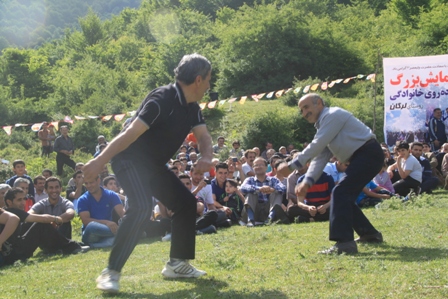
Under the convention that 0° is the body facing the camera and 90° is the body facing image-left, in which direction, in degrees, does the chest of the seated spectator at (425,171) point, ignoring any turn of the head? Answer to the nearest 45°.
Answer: approximately 45°

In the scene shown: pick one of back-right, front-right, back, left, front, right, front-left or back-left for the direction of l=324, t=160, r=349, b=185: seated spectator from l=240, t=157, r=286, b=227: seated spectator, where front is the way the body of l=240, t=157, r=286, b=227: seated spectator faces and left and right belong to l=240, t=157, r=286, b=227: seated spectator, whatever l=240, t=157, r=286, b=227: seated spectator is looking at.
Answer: back-left

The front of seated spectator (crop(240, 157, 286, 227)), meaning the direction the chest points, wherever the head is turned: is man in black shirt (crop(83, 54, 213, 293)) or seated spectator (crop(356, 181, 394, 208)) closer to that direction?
the man in black shirt

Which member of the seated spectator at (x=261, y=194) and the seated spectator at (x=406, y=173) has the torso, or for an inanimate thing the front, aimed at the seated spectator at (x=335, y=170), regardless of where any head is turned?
the seated spectator at (x=406, y=173)

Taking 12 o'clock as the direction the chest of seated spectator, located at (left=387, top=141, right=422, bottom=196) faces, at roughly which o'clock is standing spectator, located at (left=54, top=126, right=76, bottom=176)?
The standing spectator is roughly at 2 o'clock from the seated spectator.
